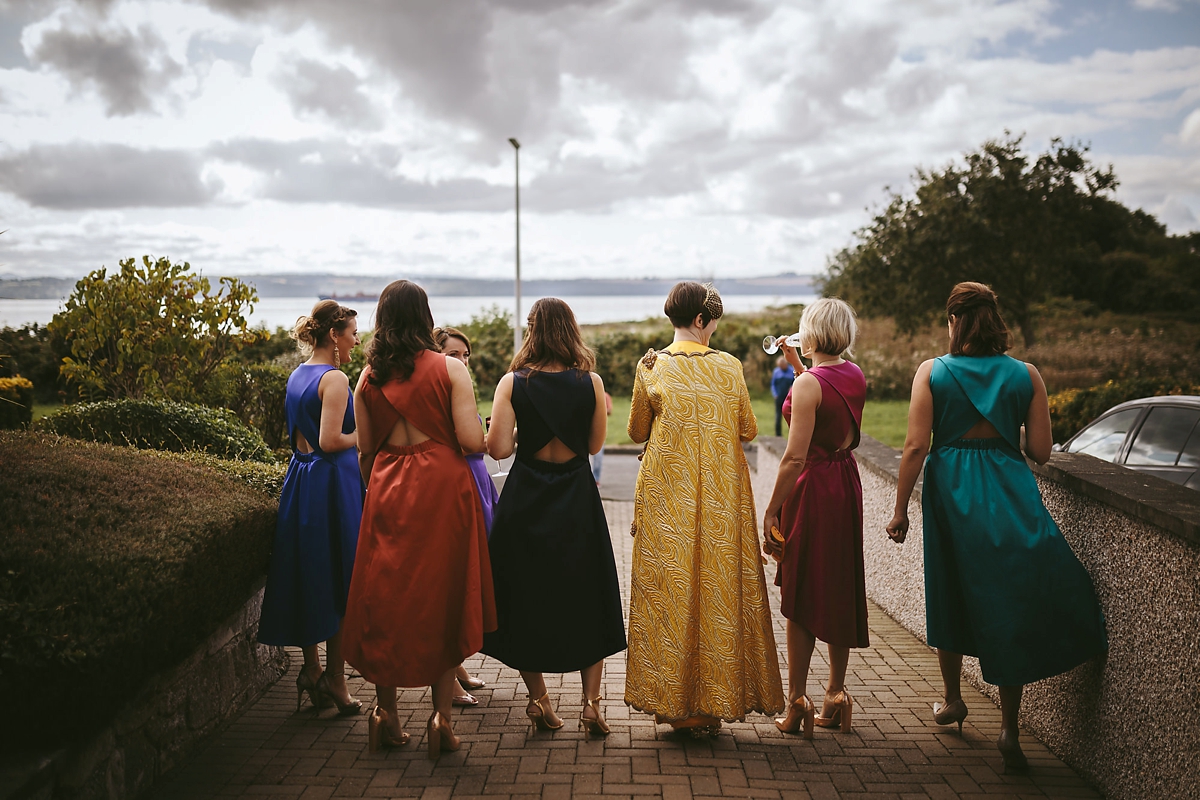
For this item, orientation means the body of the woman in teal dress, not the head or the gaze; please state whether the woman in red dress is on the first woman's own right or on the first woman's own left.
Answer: on the first woman's own left

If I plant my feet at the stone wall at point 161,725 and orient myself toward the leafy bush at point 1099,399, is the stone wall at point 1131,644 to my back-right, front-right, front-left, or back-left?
front-right

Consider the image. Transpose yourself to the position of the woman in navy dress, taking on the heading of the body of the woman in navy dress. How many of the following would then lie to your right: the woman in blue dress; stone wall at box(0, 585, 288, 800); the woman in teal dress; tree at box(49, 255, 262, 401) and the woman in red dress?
1

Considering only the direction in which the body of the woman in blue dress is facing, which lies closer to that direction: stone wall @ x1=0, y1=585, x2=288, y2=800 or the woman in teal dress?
the woman in teal dress

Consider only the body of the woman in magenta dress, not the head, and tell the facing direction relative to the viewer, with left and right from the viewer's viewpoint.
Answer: facing away from the viewer and to the left of the viewer

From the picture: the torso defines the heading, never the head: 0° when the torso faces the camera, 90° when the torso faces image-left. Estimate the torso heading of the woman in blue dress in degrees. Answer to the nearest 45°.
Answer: approximately 225°

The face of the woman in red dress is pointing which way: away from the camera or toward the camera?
away from the camera

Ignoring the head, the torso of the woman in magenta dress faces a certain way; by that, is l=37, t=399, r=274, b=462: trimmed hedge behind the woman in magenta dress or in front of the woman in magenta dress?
in front

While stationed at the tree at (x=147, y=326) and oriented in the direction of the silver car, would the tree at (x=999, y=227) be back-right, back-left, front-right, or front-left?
front-left

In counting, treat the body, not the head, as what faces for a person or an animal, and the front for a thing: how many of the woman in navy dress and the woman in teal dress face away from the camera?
2

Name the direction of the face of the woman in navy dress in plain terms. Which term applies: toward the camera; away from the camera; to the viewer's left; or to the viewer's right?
away from the camera

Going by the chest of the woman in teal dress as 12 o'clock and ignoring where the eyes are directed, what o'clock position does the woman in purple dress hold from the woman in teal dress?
The woman in purple dress is roughly at 9 o'clock from the woman in teal dress.

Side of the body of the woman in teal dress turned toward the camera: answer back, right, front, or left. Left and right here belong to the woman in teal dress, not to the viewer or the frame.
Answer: back

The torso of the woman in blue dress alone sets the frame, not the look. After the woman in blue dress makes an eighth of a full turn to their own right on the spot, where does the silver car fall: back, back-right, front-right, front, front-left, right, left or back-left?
front

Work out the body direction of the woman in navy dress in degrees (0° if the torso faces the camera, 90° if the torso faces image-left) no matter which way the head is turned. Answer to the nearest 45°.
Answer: approximately 180°

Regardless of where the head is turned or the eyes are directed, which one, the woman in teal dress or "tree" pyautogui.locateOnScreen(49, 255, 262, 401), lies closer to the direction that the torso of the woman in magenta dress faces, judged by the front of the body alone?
the tree
